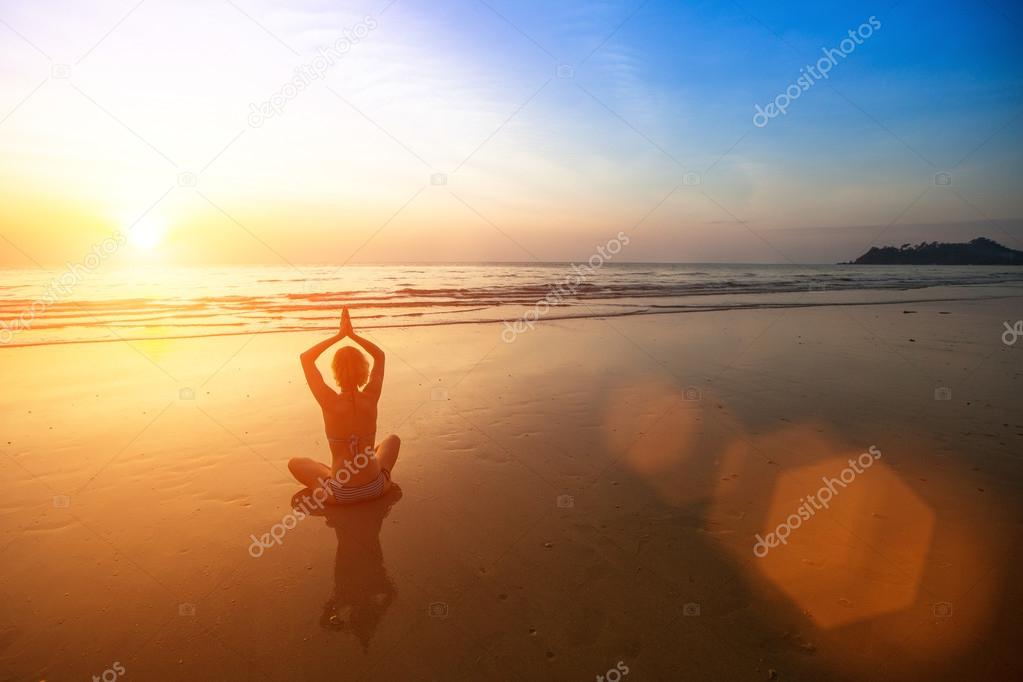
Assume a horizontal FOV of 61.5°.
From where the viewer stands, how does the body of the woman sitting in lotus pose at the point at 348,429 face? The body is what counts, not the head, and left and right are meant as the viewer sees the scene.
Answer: facing away from the viewer

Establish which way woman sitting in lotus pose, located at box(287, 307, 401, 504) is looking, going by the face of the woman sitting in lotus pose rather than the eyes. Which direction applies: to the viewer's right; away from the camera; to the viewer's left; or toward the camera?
away from the camera
